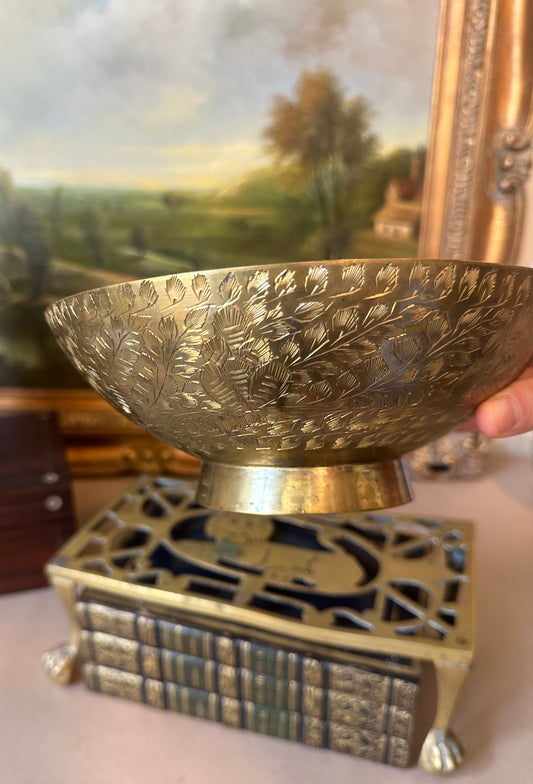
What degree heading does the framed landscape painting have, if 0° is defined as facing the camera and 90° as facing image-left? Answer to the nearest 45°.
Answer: approximately 0°

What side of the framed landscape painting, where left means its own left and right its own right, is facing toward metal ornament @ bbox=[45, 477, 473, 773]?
front

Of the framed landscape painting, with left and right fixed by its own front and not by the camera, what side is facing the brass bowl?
front

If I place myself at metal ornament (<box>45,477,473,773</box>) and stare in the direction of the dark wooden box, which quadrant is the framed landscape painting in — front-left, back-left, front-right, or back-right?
front-right
